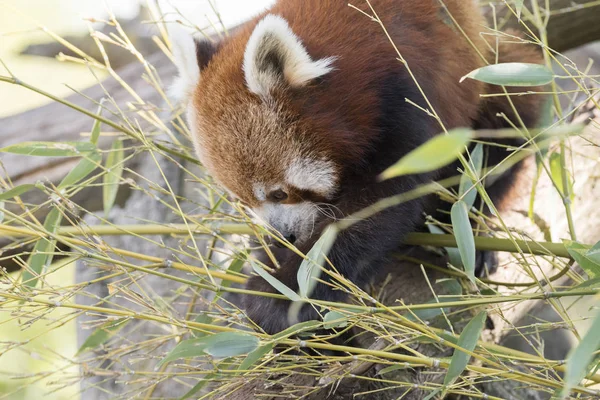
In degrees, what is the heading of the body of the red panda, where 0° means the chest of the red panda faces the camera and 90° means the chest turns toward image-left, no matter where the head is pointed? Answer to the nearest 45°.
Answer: approximately 45°

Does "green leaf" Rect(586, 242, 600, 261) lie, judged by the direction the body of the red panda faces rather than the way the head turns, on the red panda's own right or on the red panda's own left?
on the red panda's own left

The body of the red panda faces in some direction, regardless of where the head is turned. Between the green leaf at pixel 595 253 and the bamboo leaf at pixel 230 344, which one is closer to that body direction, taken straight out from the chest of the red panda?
the bamboo leaf
